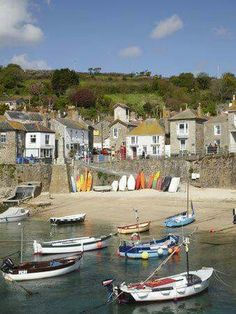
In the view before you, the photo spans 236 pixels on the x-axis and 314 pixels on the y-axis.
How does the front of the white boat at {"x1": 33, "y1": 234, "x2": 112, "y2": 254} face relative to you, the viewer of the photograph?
facing to the right of the viewer

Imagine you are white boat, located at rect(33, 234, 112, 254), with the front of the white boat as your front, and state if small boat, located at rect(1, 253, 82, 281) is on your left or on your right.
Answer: on your right

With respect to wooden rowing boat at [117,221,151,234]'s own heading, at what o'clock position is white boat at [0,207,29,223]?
The white boat is roughly at 7 o'clock from the wooden rowing boat.

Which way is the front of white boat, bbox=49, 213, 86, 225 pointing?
to the viewer's right

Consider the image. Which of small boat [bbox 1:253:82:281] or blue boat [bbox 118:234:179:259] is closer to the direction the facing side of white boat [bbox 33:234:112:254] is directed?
the blue boat

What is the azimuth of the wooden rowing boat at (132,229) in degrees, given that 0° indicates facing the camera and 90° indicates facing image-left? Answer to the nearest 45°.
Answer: approximately 270°

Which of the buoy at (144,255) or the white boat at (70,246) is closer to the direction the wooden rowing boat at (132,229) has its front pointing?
the buoy

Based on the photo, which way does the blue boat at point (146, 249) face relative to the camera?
to the viewer's right
